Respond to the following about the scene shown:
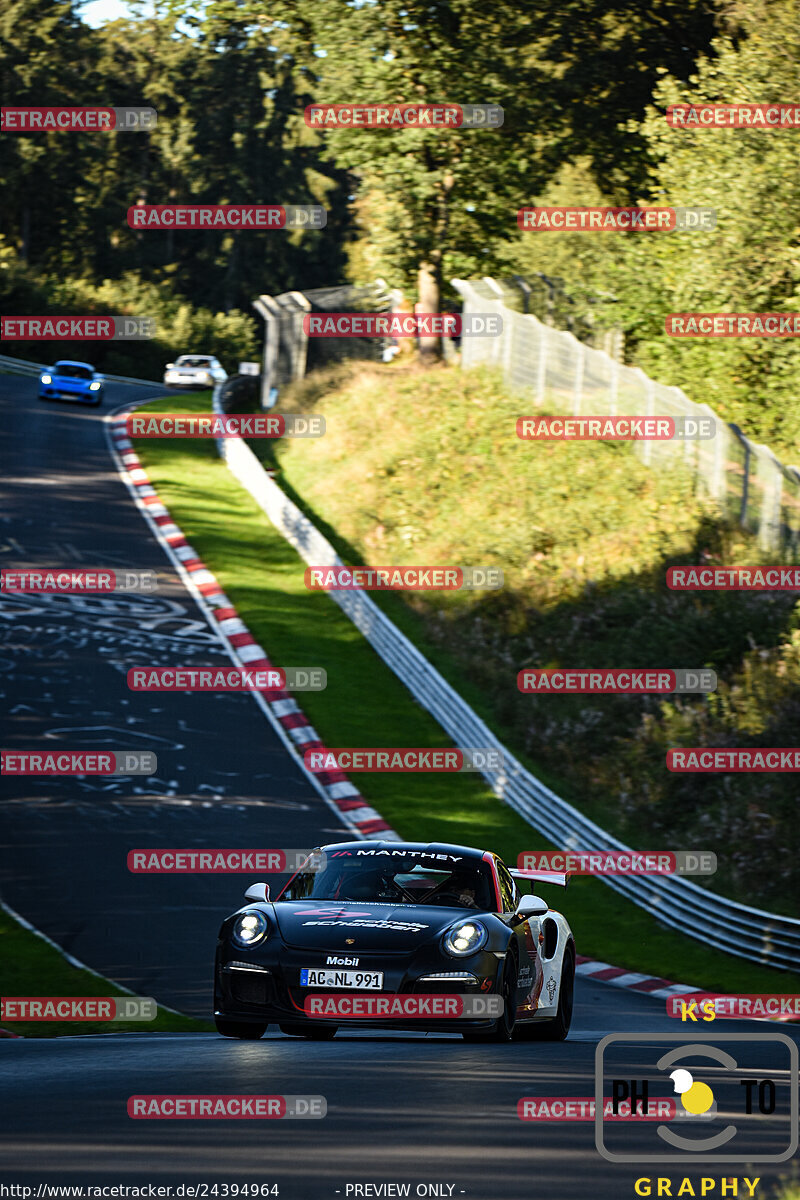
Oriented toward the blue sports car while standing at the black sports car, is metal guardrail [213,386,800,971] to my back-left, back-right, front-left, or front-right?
front-right

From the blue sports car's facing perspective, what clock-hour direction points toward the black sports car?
The black sports car is roughly at 12 o'clock from the blue sports car.

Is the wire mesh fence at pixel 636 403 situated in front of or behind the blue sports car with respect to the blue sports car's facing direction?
in front

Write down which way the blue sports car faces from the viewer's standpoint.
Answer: facing the viewer

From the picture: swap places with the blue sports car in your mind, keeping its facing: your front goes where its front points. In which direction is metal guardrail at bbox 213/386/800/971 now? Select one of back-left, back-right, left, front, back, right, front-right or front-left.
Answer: front
